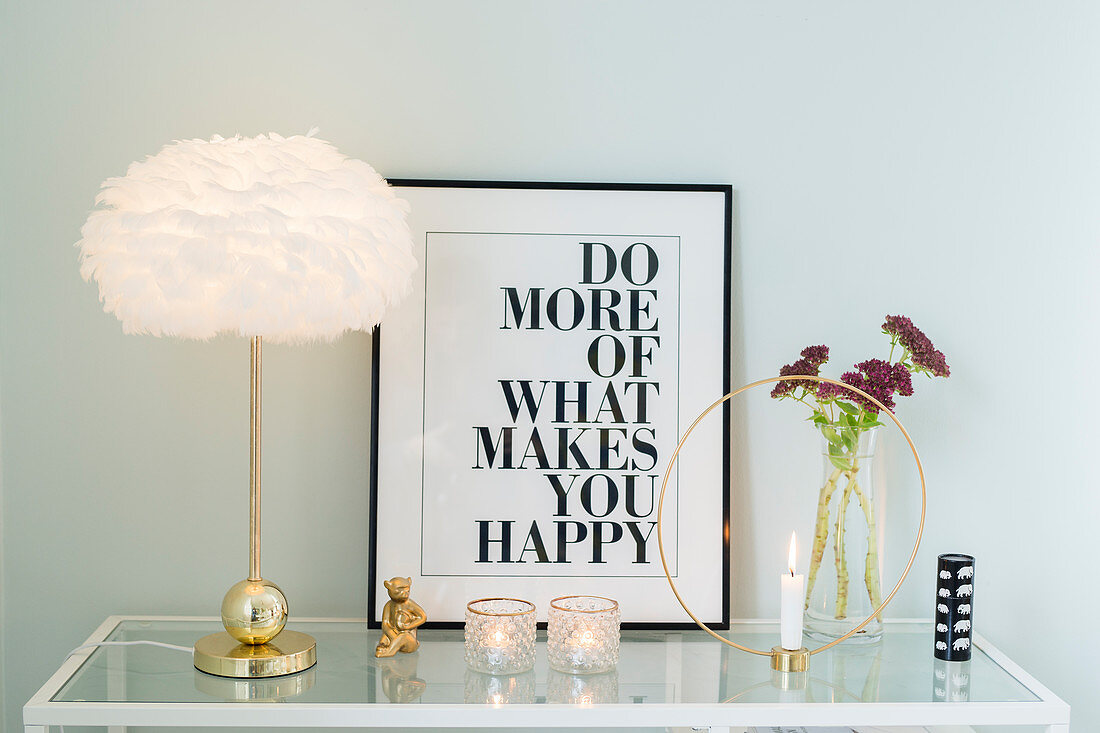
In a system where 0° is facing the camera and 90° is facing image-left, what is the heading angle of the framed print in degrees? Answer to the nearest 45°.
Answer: approximately 0°
